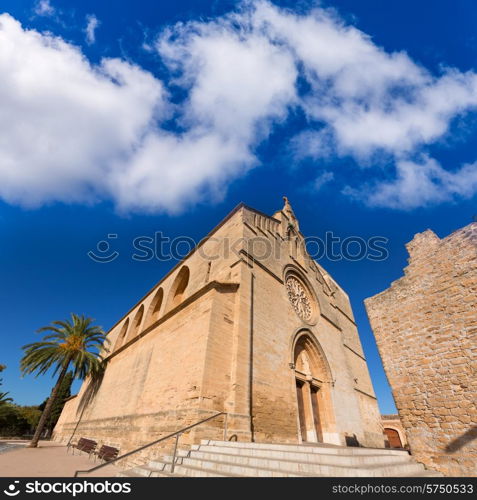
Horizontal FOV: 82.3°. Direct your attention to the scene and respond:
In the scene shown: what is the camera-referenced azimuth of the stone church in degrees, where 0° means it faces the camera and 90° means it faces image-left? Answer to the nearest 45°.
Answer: approximately 315°

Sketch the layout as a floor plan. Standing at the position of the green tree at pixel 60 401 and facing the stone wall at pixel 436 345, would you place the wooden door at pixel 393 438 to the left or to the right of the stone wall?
left

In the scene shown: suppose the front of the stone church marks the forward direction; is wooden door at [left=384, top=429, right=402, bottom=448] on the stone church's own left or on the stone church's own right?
on the stone church's own left

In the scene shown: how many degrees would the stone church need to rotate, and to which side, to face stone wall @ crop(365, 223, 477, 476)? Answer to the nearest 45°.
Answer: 0° — it already faces it

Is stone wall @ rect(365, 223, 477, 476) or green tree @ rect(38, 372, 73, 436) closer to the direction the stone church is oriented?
the stone wall
